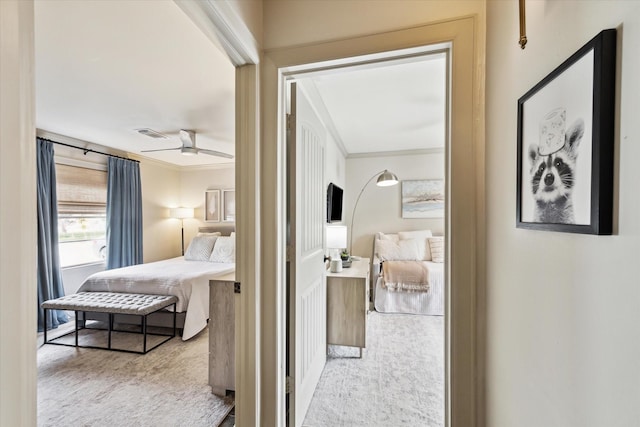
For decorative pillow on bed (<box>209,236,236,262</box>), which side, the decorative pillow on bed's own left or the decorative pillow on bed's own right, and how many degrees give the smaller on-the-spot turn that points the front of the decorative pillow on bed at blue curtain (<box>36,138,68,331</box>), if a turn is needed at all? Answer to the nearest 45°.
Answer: approximately 90° to the decorative pillow on bed's own right

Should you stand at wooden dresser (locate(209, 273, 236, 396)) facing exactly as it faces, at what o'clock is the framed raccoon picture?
The framed raccoon picture is roughly at 8 o'clock from the wooden dresser.

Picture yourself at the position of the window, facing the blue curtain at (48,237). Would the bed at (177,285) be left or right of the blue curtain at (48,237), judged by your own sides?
left

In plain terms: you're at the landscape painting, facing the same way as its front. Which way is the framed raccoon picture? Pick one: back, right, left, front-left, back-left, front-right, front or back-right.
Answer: front

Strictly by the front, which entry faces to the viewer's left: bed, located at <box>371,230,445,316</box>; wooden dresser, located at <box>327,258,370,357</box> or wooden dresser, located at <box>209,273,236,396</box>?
wooden dresser, located at <box>209,273,236,396</box>

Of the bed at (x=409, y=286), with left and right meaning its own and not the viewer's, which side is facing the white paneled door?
front

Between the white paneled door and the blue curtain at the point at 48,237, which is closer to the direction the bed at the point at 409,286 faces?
the white paneled door

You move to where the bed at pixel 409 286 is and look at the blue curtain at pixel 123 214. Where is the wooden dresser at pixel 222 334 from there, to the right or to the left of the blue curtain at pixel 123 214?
left

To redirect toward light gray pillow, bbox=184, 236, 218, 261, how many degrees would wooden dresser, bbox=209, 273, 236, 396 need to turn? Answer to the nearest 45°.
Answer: approximately 90° to its right

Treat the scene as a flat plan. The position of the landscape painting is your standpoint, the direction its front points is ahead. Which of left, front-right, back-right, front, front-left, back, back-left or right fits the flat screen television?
front-right

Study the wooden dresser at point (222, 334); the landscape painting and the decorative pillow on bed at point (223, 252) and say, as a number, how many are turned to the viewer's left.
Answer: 1

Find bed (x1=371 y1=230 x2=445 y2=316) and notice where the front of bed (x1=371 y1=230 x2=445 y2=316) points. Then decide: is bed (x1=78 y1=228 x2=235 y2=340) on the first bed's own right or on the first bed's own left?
on the first bed's own right

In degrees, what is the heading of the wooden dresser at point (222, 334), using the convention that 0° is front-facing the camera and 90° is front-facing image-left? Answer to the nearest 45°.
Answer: approximately 90°
